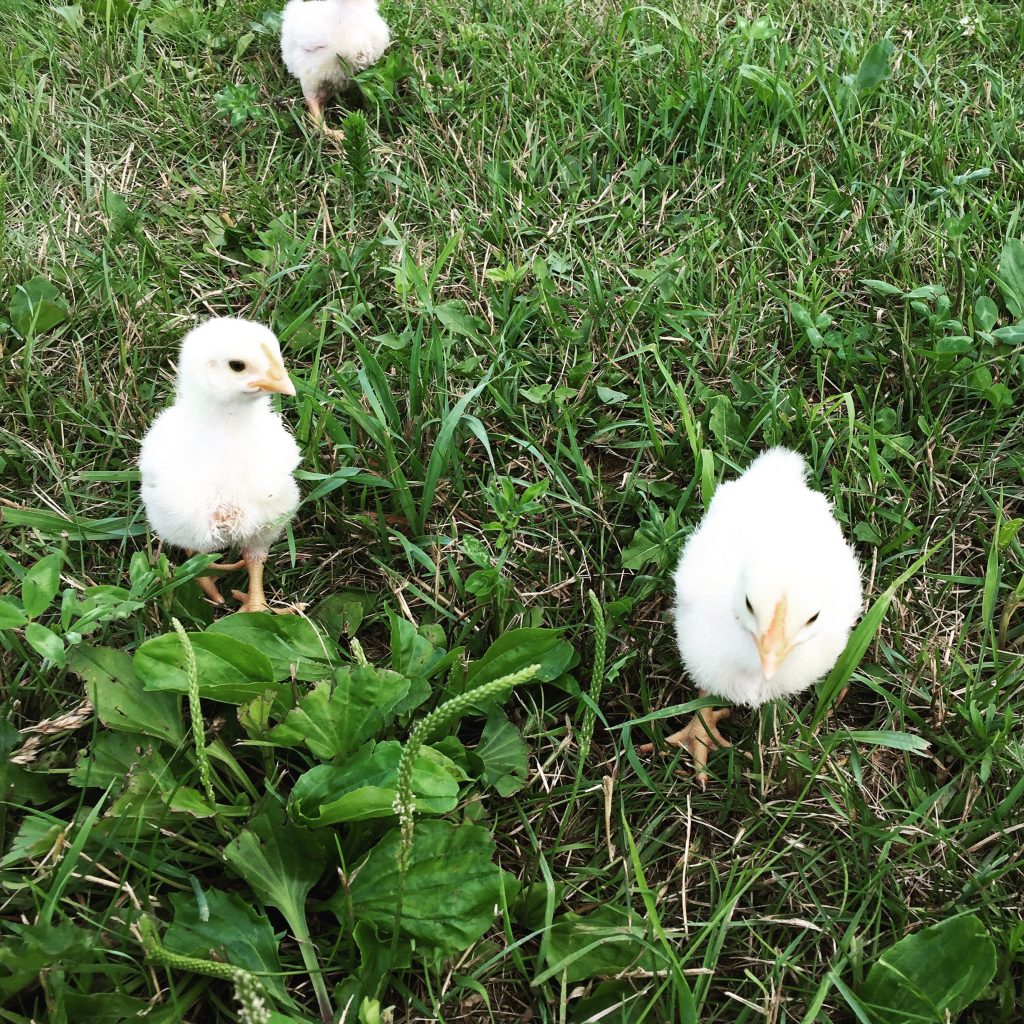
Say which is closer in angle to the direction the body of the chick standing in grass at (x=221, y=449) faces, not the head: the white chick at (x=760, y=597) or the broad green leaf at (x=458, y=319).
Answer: the white chick

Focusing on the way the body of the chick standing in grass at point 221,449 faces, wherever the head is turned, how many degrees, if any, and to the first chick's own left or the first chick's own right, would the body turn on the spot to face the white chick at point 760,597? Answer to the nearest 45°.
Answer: approximately 45° to the first chick's own left

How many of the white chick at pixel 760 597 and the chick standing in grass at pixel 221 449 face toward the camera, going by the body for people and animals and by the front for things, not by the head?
2

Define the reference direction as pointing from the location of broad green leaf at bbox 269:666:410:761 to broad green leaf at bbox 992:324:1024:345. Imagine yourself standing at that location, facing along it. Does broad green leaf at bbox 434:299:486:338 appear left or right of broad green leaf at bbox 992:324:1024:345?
left

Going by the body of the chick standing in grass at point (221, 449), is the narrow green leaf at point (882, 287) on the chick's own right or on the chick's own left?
on the chick's own left
